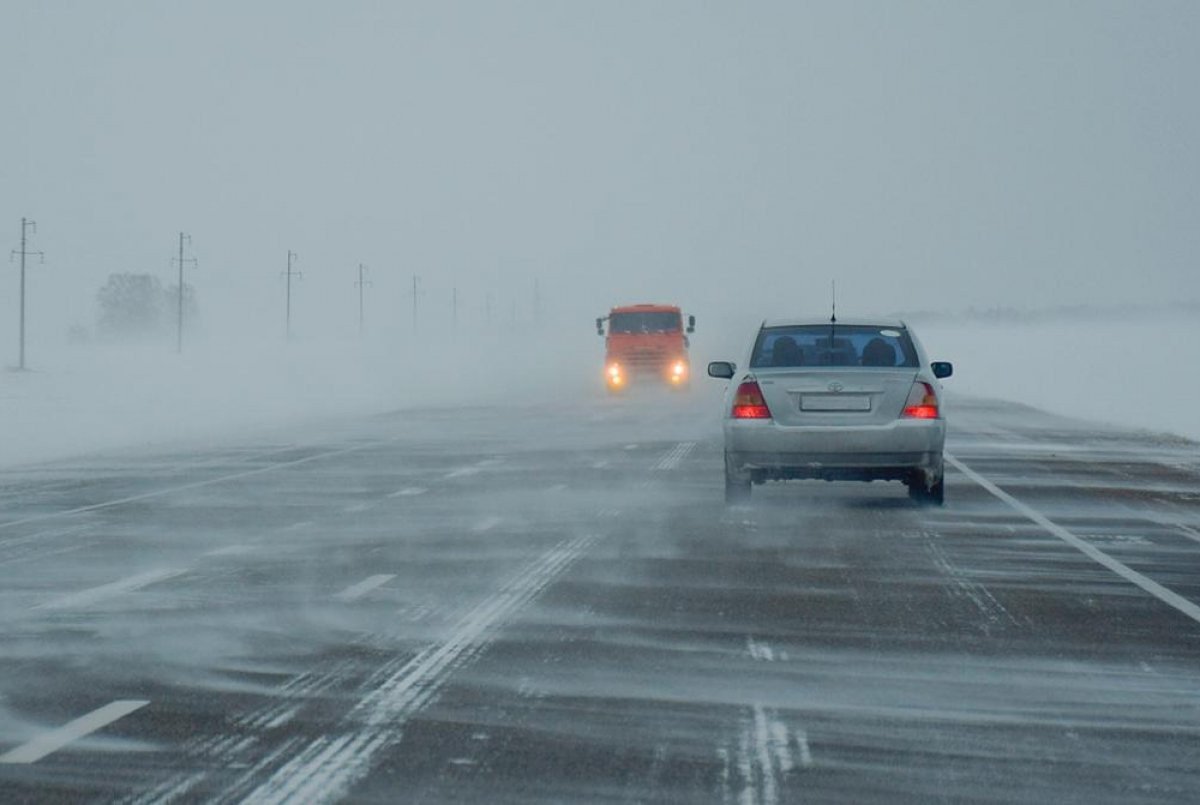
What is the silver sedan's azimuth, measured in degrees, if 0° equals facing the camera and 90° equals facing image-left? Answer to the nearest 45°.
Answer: approximately 180°
